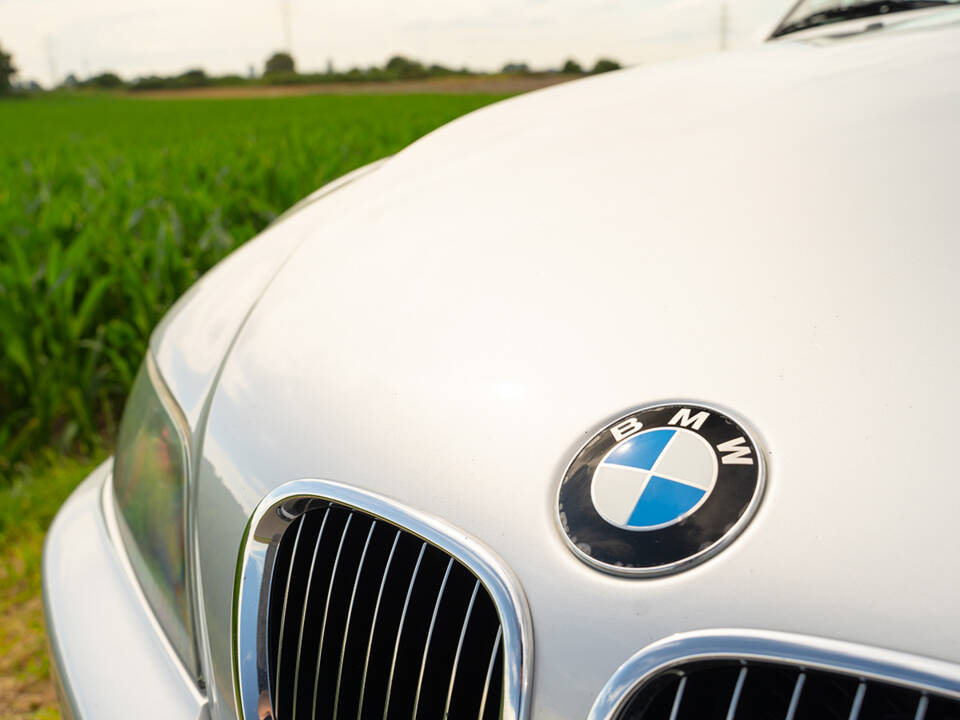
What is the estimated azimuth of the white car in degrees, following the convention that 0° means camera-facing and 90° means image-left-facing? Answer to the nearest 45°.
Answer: approximately 45°
